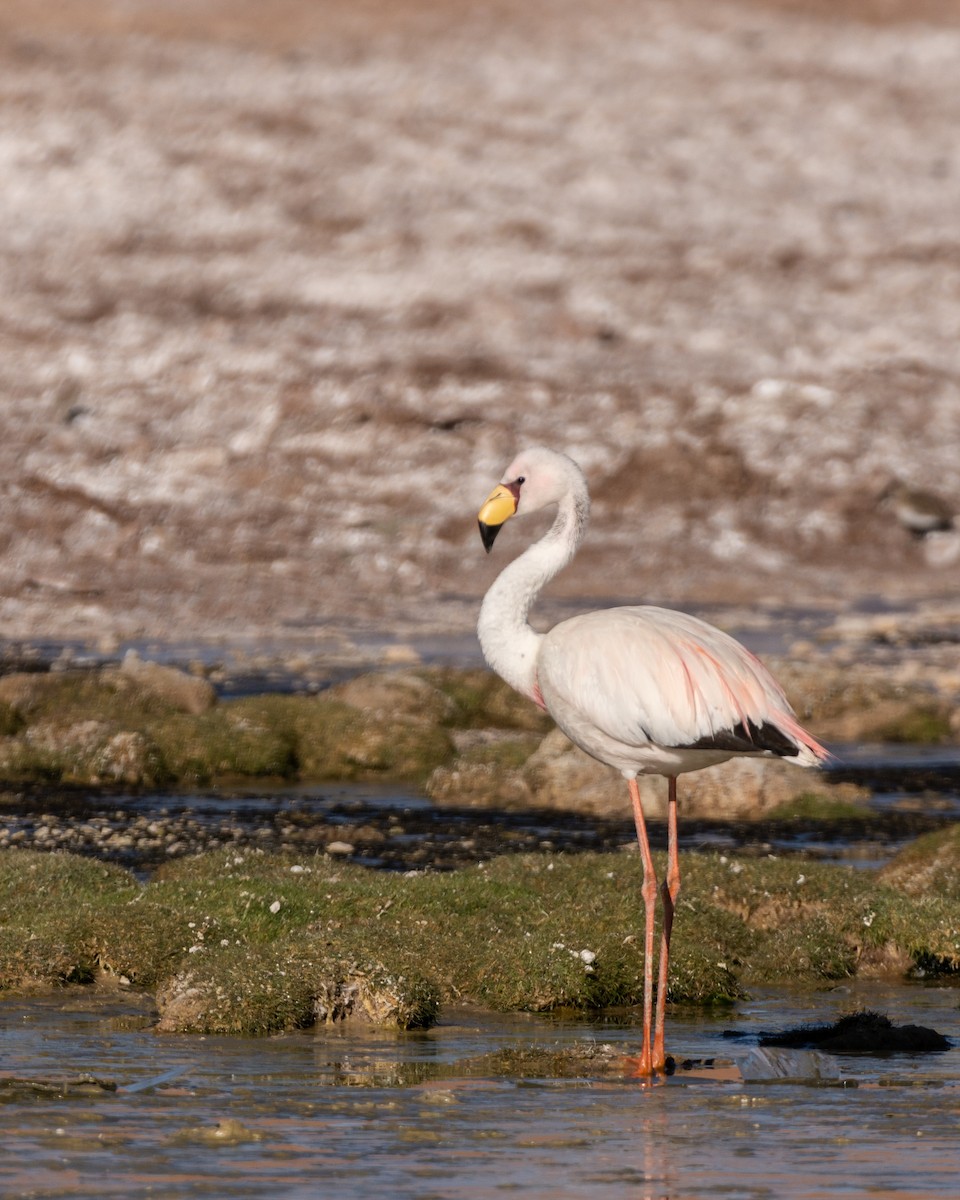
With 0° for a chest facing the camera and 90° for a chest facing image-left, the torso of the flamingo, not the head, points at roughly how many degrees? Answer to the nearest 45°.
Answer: approximately 90°
